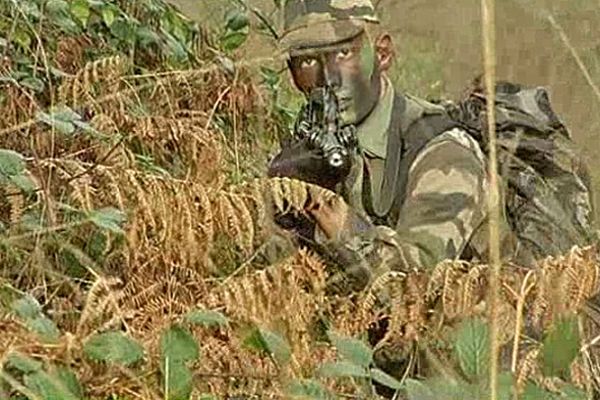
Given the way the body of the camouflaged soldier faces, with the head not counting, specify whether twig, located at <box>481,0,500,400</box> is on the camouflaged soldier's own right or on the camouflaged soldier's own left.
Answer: on the camouflaged soldier's own left

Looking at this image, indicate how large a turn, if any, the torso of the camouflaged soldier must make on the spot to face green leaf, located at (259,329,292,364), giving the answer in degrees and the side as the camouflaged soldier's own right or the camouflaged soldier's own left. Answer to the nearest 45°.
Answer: approximately 45° to the camouflaged soldier's own left

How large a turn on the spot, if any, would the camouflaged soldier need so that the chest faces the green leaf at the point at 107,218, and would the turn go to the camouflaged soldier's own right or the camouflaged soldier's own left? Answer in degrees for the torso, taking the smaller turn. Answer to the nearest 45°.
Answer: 0° — they already face it

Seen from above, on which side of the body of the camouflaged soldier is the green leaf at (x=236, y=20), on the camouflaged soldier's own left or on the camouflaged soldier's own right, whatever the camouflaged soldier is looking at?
on the camouflaged soldier's own right

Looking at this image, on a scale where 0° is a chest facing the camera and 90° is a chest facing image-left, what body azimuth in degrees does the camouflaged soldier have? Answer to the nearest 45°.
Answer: approximately 45°
